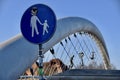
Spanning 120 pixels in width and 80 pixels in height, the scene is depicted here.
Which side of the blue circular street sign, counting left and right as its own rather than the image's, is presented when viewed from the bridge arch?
back

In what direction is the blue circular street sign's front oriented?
toward the camera
